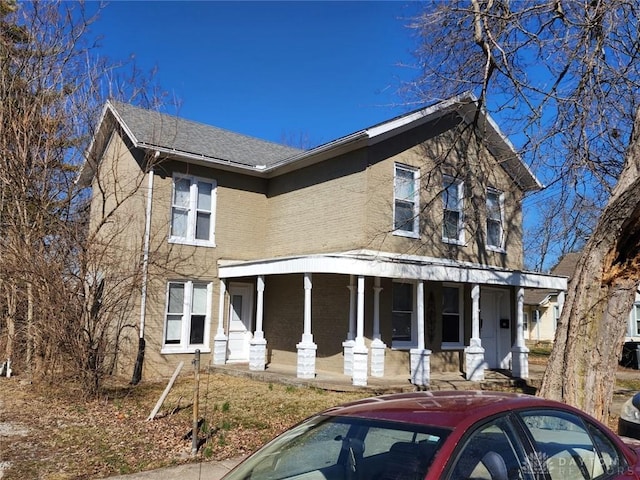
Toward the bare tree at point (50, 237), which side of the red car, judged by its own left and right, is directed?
right

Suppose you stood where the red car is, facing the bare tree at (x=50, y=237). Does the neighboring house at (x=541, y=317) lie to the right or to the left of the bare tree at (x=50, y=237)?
right

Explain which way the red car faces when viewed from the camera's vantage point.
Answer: facing the viewer and to the left of the viewer

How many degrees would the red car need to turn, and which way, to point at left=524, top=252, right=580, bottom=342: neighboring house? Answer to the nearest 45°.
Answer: approximately 135° to its right

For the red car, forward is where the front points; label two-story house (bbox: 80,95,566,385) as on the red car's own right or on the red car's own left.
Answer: on the red car's own right
